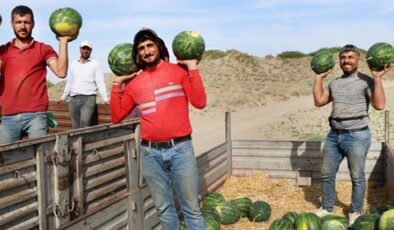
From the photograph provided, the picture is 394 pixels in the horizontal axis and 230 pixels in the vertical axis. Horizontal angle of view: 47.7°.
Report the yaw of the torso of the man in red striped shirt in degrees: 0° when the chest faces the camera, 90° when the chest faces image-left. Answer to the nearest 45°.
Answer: approximately 0°

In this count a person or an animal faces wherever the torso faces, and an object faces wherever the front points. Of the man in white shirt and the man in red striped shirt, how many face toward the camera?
2

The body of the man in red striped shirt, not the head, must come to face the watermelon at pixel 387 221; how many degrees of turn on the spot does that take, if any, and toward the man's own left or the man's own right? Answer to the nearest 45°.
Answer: approximately 90° to the man's own left

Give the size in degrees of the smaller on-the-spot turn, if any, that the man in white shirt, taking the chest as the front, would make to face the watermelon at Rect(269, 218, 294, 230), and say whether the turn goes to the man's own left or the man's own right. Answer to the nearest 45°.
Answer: approximately 45° to the man's own left

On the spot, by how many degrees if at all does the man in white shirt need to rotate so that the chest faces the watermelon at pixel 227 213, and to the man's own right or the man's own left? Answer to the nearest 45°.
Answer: approximately 45° to the man's own left

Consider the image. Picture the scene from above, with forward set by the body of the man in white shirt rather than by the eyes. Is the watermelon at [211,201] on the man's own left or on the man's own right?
on the man's own left

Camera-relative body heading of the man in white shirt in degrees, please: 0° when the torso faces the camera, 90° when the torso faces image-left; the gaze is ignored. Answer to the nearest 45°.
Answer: approximately 0°

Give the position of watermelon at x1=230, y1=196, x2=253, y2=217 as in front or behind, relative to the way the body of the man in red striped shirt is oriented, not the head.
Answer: behind

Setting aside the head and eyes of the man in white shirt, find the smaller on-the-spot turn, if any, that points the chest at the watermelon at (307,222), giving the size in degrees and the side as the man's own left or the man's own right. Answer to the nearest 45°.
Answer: approximately 45° to the man's own left
